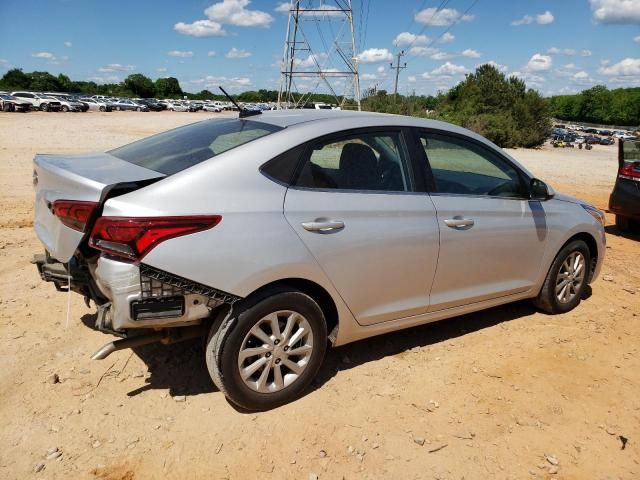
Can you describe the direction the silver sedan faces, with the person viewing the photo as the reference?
facing away from the viewer and to the right of the viewer
